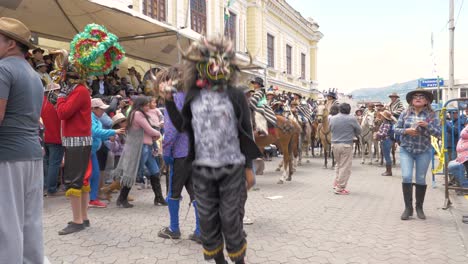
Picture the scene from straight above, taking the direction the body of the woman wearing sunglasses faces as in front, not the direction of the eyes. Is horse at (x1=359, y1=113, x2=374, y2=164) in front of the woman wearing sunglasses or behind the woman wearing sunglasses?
behind

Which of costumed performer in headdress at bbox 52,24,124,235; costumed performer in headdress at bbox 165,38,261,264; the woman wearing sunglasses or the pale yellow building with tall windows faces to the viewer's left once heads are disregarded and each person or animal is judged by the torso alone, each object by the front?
costumed performer in headdress at bbox 52,24,124,235

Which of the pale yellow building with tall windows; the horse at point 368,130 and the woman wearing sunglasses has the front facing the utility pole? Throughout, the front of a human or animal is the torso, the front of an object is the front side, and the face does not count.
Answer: the pale yellow building with tall windows

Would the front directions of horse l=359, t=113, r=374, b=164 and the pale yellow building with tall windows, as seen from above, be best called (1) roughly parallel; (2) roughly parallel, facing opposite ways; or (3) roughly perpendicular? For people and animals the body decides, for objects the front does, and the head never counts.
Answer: roughly perpendicular

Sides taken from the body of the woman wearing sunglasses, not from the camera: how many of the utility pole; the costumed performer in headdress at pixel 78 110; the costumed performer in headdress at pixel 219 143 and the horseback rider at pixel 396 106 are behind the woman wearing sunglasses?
2

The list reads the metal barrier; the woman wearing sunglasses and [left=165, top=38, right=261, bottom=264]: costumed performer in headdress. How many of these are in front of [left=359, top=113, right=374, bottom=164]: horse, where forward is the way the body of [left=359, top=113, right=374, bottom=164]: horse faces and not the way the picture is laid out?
3

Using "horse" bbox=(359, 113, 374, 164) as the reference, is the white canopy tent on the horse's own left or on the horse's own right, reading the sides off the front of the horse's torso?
on the horse's own right

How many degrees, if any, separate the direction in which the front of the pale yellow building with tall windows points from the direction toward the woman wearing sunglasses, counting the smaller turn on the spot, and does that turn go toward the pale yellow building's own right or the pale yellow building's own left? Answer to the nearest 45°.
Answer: approximately 45° to the pale yellow building's own right

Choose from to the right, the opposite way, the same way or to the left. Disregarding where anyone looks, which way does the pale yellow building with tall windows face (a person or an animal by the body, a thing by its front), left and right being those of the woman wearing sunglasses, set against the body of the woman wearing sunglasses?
to the left

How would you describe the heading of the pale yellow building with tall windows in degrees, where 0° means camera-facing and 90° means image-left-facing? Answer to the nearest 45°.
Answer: approximately 315°

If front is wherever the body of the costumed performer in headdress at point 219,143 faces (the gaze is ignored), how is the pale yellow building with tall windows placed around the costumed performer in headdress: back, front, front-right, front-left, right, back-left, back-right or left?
back
